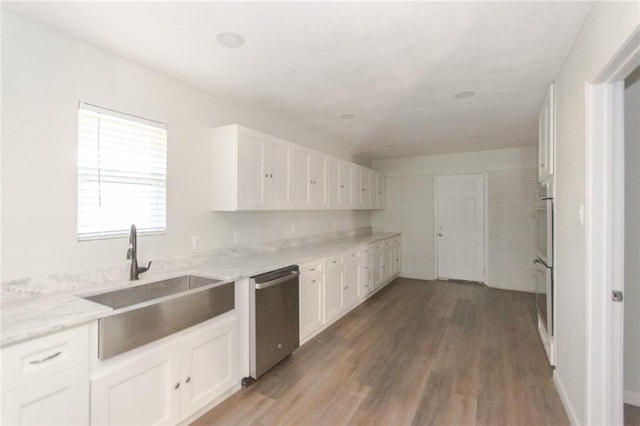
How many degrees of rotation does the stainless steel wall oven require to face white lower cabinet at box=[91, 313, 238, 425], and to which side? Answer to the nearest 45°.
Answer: approximately 45° to its left

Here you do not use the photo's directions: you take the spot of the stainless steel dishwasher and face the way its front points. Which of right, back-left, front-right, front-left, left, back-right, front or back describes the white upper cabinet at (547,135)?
front-left

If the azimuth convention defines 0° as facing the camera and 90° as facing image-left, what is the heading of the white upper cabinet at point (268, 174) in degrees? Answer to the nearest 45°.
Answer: approximately 315°

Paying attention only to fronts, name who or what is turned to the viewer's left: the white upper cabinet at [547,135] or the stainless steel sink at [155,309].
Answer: the white upper cabinet

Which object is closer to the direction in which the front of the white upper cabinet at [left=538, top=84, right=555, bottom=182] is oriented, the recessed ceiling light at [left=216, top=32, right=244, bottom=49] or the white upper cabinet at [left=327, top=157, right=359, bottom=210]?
the white upper cabinet

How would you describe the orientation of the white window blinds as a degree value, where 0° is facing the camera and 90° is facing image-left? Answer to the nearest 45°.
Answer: approximately 315°

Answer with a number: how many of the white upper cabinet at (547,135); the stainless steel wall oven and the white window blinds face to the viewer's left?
2

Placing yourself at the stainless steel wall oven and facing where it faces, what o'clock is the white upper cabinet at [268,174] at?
The white upper cabinet is roughly at 11 o'clock from the stainless steel wall oven.

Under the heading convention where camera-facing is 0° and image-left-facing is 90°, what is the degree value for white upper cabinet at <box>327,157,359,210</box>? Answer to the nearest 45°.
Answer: approximately 315°

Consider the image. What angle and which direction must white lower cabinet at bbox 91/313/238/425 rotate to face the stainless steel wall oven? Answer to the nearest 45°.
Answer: approximately 45° to its left

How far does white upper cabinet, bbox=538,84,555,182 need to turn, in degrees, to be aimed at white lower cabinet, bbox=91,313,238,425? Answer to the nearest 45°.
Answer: approximately 45° to its left

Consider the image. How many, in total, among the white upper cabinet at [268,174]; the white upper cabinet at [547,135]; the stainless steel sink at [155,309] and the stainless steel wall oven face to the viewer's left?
2

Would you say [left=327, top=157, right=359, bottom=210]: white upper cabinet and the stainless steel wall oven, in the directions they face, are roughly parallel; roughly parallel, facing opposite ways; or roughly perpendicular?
roughly parallel, facing opposite ways

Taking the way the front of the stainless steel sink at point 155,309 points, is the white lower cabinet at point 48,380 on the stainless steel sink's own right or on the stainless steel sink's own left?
on the stainless steel sink's own right
